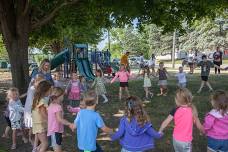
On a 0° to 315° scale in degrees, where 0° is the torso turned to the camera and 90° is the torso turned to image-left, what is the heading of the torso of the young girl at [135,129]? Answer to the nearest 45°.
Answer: approximately 180°

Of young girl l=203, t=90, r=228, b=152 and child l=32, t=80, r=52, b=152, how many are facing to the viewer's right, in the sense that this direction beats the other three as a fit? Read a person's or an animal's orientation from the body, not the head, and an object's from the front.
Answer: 1

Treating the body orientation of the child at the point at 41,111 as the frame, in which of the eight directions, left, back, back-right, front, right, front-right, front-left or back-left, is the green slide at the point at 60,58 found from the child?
left

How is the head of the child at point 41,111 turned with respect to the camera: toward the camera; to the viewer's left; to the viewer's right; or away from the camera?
to the viewer's right

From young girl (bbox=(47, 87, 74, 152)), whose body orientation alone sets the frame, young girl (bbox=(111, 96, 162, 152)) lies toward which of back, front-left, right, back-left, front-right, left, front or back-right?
right

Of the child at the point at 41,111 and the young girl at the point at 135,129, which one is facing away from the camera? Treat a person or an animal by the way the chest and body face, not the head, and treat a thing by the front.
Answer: the young girl

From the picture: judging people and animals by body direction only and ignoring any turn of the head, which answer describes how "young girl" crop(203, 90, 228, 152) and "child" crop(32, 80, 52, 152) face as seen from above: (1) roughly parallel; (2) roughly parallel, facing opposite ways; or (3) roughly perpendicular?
roughly perpendicular

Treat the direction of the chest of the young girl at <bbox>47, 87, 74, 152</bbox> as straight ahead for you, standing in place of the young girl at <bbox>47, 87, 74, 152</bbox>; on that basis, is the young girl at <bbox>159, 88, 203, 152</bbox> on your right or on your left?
on your right

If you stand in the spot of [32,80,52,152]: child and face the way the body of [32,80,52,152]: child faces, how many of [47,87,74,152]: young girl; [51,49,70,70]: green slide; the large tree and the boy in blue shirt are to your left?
2

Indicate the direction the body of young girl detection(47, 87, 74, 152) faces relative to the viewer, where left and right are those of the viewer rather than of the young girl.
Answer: facing away from the viewer and to the right of the viewer

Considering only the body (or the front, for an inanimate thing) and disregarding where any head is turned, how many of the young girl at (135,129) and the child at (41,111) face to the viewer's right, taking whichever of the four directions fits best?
1

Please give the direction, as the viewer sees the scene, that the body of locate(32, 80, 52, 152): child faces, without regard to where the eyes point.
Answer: to the viewer's right

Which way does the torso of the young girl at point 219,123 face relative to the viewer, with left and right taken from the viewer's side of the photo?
facing away from the viewer and to the left of the viewer
